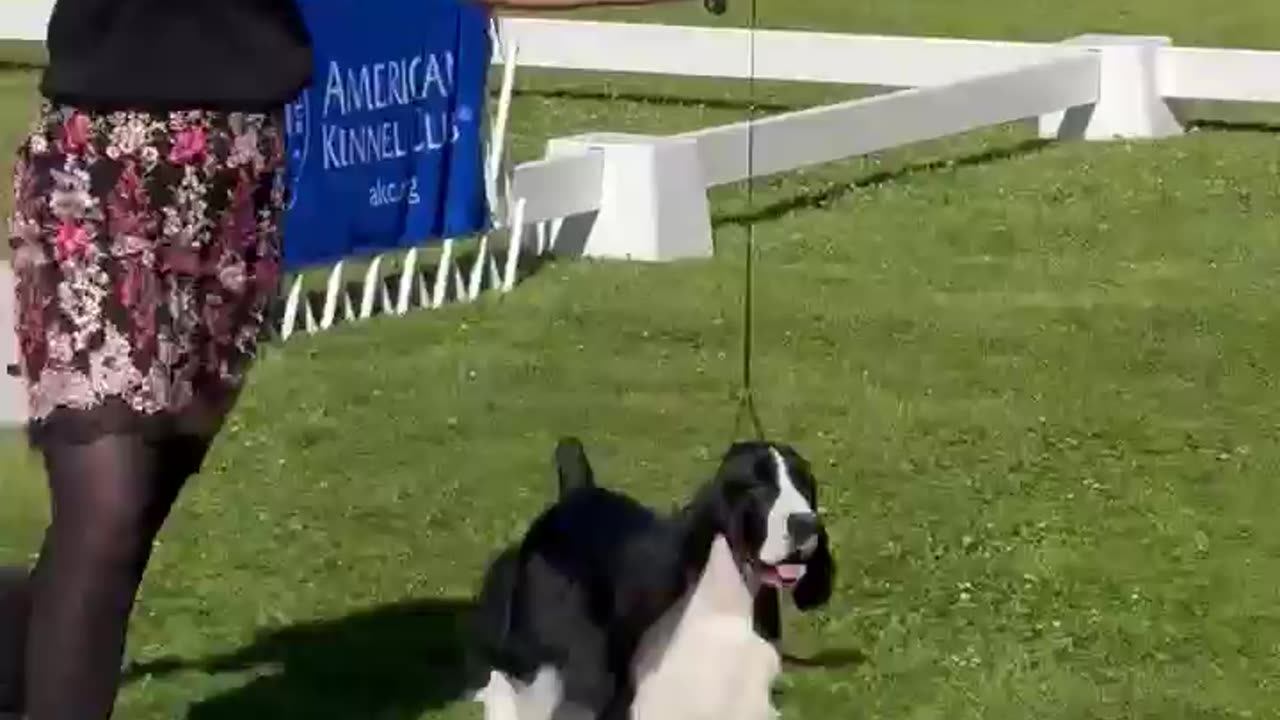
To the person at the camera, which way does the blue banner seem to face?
facing the viewer and to the right of the viewer

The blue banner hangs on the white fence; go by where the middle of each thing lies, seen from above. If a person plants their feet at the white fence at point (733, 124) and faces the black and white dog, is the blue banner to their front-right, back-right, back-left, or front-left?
front-right

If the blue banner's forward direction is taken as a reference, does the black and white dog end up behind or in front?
in front

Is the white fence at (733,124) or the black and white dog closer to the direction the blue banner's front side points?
the black and white dog
